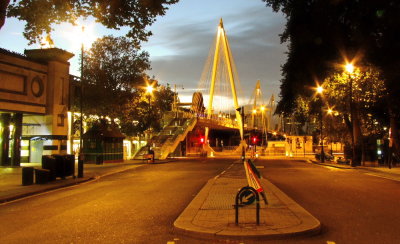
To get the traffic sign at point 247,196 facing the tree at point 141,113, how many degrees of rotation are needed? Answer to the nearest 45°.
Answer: approximately 180°

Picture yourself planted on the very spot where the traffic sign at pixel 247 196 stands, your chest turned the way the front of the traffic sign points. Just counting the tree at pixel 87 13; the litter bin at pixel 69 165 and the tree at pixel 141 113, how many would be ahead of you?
0

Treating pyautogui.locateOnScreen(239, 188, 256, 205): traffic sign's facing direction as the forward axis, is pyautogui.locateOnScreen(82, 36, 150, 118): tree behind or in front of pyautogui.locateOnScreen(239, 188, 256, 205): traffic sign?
behind

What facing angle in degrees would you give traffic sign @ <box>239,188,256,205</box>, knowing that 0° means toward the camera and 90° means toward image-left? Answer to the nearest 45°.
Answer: approximately 0°

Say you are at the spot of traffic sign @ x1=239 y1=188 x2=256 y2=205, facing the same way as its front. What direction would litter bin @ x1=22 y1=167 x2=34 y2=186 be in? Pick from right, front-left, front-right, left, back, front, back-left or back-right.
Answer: back-right

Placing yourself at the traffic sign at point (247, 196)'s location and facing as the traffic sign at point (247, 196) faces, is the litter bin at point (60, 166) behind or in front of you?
behind

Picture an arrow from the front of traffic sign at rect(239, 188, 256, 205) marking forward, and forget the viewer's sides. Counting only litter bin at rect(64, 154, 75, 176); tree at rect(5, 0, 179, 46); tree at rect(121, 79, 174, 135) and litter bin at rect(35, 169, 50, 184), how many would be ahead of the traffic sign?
0

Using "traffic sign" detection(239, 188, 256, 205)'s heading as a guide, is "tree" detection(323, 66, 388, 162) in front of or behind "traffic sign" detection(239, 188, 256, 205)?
behind

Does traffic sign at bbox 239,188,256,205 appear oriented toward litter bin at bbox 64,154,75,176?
no
